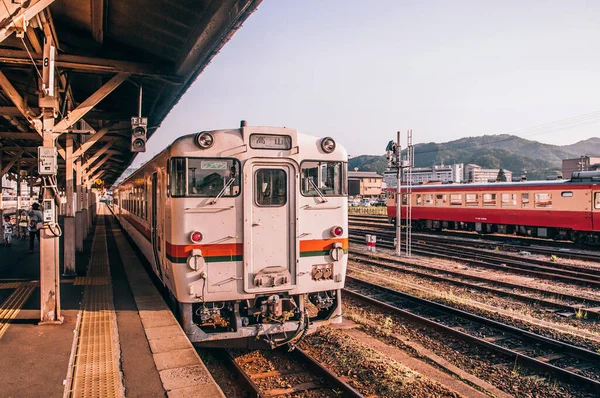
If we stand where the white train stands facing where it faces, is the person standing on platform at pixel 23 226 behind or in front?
behind

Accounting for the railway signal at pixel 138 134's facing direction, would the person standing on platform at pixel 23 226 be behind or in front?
behind

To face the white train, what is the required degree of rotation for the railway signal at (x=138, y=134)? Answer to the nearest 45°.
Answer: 0° — it already faces it

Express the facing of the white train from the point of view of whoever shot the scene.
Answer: facing the viewer and to the right of the viewer

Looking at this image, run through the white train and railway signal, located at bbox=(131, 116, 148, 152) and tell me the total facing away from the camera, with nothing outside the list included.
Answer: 0

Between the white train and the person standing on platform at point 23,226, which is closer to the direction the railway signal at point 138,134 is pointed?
the white train

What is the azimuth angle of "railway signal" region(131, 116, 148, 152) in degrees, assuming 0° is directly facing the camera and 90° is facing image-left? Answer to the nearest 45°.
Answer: approximately 0°
